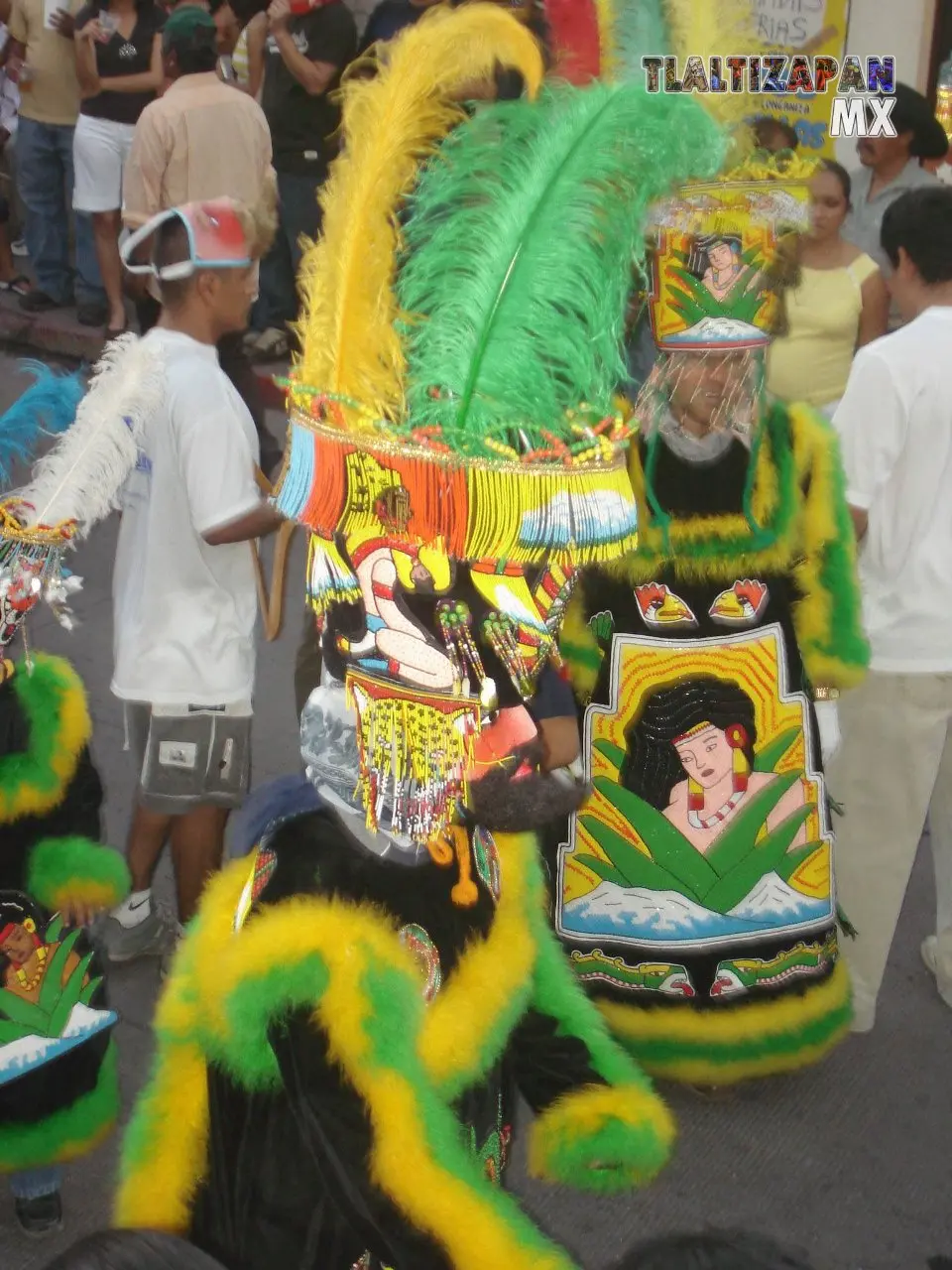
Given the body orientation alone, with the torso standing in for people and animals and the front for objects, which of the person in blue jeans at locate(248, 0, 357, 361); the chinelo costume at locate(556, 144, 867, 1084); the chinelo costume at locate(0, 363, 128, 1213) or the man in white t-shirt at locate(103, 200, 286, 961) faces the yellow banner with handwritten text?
the man in white t-shirt

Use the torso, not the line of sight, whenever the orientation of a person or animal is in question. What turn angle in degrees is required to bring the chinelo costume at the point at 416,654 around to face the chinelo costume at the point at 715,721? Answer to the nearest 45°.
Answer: approximately 45° to its left

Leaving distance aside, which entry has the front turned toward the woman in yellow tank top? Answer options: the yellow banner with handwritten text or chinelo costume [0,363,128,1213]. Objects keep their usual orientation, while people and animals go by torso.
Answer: the yellow banner with handwritten text

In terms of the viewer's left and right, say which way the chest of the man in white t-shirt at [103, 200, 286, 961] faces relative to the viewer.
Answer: facing away from the viewer and to the right of the viewer

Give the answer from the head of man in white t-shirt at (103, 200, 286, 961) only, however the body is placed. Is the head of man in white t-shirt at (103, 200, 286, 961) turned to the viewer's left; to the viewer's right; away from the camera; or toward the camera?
to the viewer's right

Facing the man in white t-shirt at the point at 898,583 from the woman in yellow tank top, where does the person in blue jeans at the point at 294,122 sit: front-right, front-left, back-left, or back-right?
back-right

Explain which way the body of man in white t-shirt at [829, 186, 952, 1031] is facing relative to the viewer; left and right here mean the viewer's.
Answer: facing away from the viewer and to the left of the viewer

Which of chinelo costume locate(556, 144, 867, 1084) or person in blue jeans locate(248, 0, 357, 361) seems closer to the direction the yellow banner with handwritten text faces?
the chinelo costume

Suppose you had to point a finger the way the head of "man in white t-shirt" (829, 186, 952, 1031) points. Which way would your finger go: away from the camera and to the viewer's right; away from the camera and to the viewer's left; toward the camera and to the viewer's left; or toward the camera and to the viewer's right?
away from the camera and to the viewer's left

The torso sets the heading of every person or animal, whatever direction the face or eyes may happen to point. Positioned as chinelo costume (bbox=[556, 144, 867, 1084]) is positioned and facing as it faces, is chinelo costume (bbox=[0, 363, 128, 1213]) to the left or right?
on its right
